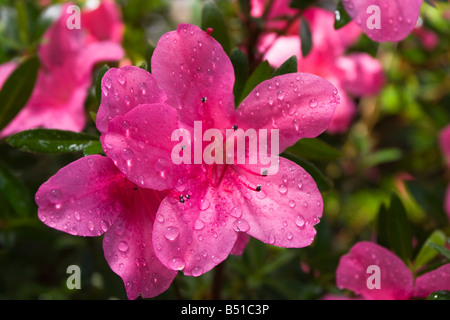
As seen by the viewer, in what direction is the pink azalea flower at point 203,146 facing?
toward the camera

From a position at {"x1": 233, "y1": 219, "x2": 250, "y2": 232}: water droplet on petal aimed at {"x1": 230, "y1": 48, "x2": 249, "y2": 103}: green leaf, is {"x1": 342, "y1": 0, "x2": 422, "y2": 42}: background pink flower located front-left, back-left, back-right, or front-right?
front-right
